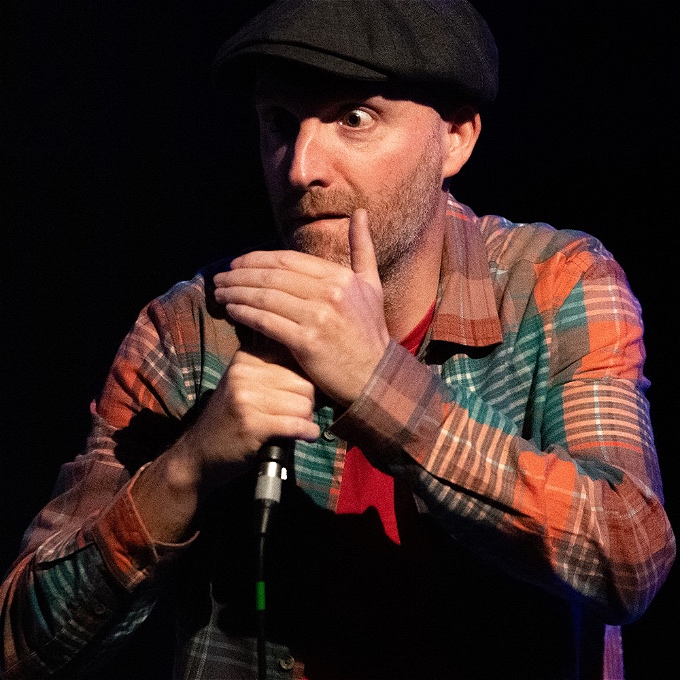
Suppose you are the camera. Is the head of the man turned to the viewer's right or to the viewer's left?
to the viewer's left

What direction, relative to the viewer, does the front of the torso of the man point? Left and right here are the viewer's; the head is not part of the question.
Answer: facing the viewer and to the left of the viewer
